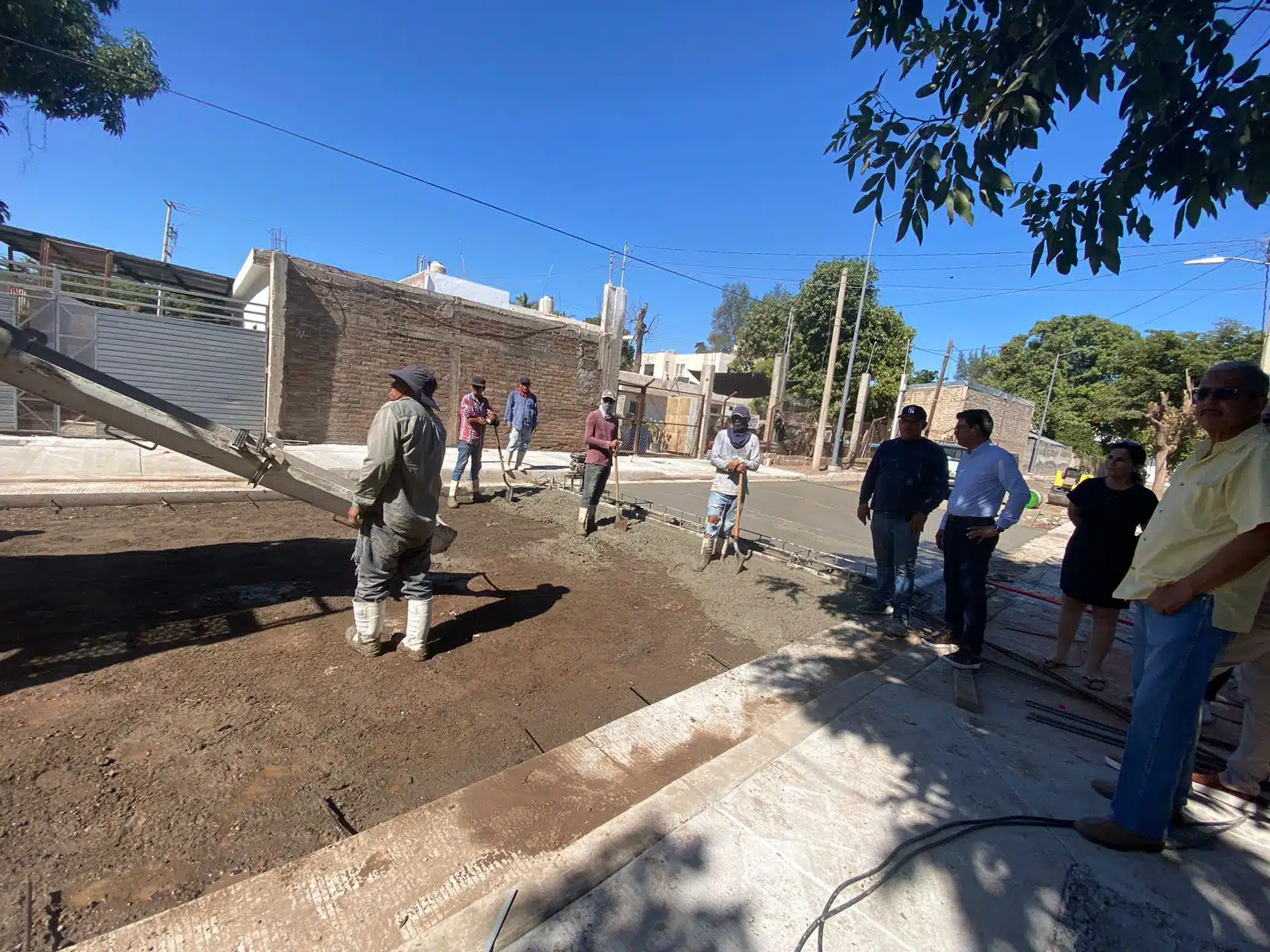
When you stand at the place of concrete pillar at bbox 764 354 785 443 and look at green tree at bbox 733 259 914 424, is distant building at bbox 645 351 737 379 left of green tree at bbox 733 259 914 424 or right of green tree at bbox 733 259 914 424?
left

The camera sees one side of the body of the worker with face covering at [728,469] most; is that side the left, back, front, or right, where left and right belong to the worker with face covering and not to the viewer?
front

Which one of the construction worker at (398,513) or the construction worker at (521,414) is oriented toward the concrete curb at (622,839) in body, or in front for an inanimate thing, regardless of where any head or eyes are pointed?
the construction worker at (521,414)

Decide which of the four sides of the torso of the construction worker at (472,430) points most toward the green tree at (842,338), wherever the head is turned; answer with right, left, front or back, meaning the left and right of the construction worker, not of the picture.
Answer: left

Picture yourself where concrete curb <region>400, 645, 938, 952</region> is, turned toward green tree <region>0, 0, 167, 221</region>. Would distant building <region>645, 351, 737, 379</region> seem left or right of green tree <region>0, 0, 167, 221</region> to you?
right

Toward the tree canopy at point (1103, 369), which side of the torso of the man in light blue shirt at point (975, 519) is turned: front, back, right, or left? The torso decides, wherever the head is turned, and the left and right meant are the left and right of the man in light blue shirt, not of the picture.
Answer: right

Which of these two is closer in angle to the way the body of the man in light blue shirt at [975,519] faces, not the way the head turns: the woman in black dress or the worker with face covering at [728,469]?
the worker with face covering

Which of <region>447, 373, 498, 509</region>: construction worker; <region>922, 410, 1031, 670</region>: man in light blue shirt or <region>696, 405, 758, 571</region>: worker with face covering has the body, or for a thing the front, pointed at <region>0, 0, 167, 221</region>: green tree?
the man in light blue shirt

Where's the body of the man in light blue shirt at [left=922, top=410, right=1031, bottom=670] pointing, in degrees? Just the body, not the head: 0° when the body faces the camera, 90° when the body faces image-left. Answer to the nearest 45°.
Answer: approximately 90°

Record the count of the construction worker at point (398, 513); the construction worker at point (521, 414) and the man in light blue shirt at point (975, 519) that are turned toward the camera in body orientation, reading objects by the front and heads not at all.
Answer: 1

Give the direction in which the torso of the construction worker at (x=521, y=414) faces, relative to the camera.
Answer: toward the camera

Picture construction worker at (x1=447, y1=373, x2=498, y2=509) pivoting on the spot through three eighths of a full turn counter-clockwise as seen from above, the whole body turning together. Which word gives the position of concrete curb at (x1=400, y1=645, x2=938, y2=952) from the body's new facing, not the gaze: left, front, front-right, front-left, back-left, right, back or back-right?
back

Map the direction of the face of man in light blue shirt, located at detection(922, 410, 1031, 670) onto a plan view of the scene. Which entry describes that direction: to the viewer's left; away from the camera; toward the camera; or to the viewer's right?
to the viewer's left

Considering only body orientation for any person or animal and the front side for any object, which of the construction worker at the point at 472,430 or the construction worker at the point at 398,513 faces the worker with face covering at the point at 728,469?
the construction worker at the point at 472,430

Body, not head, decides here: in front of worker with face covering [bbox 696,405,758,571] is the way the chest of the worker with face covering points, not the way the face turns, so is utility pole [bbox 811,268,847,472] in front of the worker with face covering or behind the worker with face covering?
behind

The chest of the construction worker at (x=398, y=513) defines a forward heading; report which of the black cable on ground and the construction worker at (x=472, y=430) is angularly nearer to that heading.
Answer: the construction worker

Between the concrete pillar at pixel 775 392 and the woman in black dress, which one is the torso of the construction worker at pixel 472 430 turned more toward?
the woman in black dress

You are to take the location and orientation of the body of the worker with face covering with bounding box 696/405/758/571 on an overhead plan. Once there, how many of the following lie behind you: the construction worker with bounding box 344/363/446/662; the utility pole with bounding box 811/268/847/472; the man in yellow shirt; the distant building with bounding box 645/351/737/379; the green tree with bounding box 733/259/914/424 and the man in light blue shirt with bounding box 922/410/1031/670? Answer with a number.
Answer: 3
